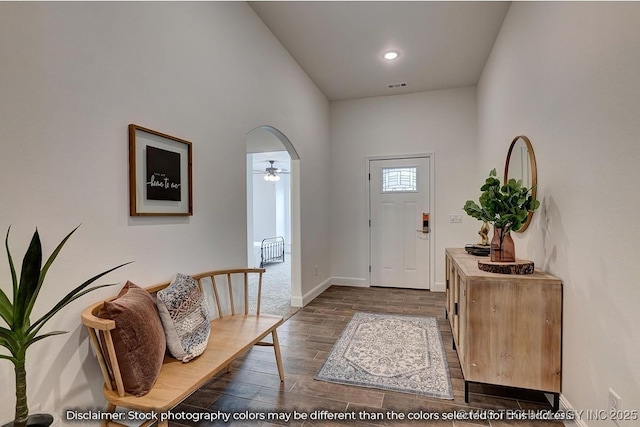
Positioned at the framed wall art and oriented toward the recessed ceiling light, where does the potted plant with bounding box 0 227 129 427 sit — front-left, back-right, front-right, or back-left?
back-right

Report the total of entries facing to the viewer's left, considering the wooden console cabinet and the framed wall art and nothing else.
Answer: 1

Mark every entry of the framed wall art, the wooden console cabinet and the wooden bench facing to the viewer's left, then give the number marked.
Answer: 1

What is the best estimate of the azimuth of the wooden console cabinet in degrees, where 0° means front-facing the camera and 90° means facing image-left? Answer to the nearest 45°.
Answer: approximately 90°

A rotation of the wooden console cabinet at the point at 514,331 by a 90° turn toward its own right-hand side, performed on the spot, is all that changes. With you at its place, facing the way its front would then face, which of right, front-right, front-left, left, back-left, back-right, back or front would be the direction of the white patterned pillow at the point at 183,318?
back-left

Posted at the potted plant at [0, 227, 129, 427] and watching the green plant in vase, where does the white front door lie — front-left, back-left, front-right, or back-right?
front-left

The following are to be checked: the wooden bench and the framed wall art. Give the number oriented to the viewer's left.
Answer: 0

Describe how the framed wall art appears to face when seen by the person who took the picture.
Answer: facing the viewer and to the right of the viewer

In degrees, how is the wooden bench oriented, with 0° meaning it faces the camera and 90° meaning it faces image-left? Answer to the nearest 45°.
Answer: approximately 315°

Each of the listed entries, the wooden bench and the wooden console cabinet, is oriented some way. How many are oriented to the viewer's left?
1

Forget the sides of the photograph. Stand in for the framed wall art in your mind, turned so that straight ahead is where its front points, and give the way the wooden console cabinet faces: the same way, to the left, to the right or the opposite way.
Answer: the opposite way

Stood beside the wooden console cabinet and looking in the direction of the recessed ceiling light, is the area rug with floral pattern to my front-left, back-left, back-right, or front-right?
front-left

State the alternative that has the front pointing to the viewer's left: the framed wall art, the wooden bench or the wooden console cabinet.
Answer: the wooden console cabinet

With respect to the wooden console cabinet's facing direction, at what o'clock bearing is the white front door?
The white front door is roughly at 2 o'clock from the wooden console cabinet.
